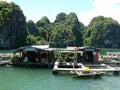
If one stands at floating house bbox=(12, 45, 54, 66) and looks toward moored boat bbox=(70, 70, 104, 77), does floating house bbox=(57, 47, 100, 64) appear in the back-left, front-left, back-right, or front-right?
front-left

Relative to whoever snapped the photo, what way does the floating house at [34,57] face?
facing the viewer

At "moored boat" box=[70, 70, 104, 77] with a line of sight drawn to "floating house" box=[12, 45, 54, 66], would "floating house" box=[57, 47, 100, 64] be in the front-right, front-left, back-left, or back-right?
front-right

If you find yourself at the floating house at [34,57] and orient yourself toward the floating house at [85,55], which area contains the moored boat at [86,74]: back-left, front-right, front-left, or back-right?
front-right

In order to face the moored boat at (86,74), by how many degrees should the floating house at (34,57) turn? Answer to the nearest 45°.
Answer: approximately 45° to its left

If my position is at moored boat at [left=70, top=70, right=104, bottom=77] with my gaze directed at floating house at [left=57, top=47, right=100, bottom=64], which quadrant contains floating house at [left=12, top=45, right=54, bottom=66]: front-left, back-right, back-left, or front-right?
front-left

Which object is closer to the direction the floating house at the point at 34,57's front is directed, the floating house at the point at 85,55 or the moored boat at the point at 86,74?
the moored boat

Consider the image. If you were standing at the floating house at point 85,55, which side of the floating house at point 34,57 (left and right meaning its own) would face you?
left
